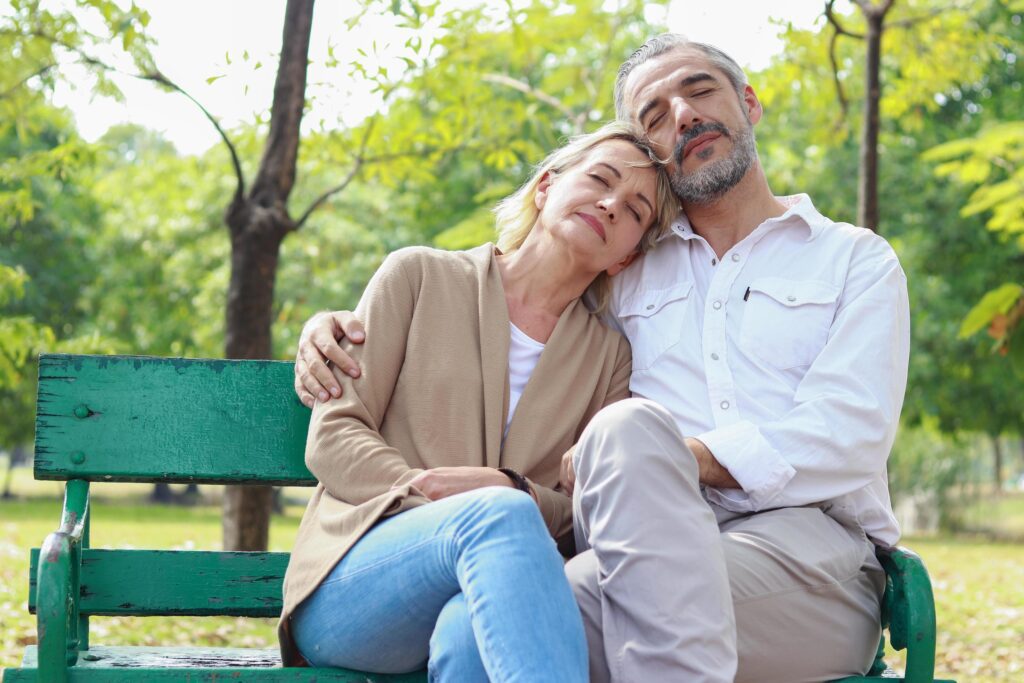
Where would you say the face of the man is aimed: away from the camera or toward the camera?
toward the camera

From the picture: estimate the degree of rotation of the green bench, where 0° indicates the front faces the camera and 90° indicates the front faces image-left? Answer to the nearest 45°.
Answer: approximately 0°

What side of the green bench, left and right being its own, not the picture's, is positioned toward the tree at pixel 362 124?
back
